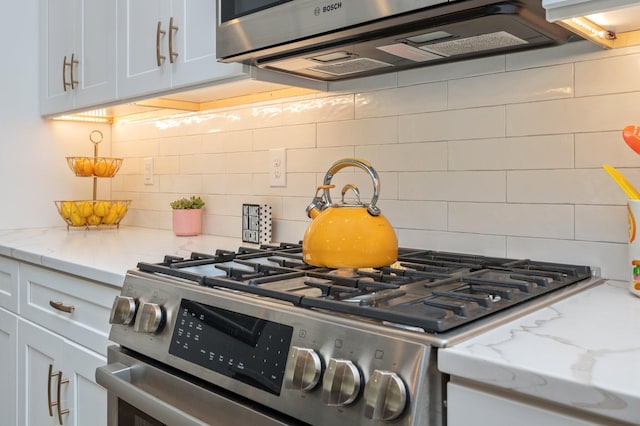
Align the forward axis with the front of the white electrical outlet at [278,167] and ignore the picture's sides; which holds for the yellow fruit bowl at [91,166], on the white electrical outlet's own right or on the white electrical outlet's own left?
on the white electrical outlet's own right

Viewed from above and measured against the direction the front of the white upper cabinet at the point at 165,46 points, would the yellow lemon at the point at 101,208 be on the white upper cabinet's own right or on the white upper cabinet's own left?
on the white upper cabinet's own right

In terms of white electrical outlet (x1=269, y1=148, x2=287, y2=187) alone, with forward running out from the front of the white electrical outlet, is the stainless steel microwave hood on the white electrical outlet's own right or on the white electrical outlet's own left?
on the white electrical outlet's own left

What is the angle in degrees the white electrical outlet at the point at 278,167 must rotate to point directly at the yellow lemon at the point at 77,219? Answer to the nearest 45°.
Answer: approximately 90° to its right

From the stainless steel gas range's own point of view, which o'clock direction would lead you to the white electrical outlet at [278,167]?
The white electrical outlet is roughly at 4 o'clock from the stainless steel gas range.

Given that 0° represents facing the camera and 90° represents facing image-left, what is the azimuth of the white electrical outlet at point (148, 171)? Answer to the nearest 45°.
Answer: approximately 45°

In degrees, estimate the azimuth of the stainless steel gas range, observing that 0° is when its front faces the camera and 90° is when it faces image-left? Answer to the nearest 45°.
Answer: approximately 45°

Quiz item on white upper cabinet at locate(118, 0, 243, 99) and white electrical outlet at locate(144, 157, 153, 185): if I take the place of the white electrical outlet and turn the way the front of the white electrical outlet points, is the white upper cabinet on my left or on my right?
on my left

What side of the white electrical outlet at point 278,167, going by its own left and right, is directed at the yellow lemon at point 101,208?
right
